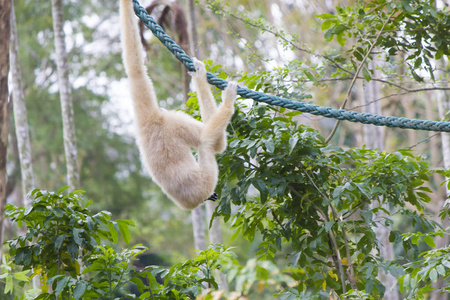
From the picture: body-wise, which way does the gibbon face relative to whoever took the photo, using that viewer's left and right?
facing away from the viewer and to the right of the viewer
